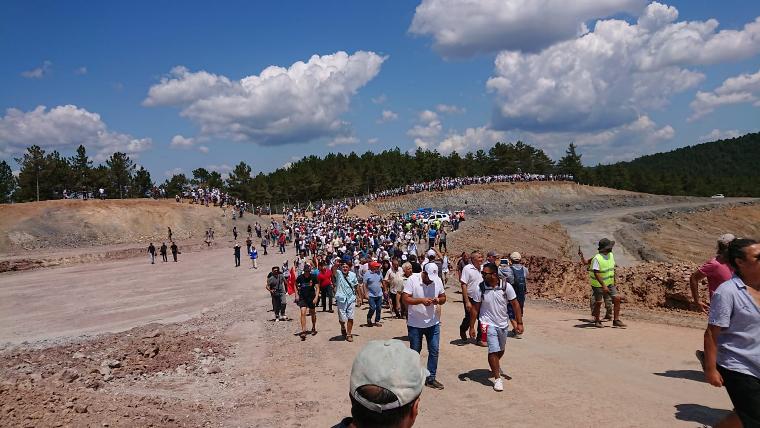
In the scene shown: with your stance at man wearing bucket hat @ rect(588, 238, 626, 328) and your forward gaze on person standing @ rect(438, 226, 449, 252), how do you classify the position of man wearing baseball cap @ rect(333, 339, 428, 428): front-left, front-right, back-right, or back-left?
back-left

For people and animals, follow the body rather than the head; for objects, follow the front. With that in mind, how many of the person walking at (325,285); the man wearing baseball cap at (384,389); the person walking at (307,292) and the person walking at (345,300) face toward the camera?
3

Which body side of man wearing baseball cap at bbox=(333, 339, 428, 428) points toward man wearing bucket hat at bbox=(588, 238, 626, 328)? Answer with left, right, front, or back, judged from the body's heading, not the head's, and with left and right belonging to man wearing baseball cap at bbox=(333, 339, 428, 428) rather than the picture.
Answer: front

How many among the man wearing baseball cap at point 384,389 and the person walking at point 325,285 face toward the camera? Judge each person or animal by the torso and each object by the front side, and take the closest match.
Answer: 1

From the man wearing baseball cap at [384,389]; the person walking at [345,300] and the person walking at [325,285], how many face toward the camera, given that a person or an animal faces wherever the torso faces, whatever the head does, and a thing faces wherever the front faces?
2
